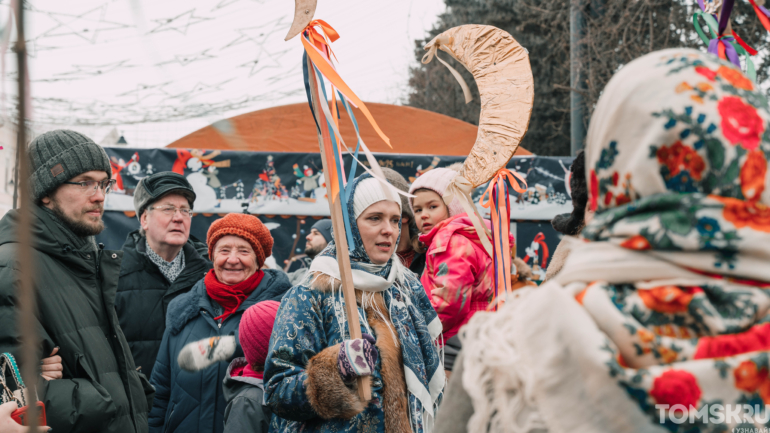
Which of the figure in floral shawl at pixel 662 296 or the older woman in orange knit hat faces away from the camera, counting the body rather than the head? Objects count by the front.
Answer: the figure in floral shawl

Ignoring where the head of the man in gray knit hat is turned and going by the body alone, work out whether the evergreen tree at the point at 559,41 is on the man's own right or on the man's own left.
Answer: on the man's own left

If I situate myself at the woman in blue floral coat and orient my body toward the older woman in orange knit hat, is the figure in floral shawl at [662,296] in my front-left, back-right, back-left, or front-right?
back-left

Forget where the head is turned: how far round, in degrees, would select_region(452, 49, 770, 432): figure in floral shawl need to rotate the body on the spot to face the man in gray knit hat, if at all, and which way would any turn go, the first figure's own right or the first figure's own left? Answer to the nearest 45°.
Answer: approximately 90° to the first figure's own left

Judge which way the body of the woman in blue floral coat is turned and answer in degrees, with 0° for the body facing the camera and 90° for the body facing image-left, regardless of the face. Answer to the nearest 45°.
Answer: approximately 315°

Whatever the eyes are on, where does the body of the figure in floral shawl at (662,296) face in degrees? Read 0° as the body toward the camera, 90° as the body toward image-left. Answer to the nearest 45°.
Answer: approximately 180°

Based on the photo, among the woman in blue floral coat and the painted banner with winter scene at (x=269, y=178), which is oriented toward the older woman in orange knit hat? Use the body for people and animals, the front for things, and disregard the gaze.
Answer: the painted banner with winter scene

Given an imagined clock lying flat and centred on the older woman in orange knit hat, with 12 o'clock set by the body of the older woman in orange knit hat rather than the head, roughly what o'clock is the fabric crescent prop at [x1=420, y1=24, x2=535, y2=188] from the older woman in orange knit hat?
The fabric crescent prop is roughly at 10 o'clock from the older woman in orange knit hat.
